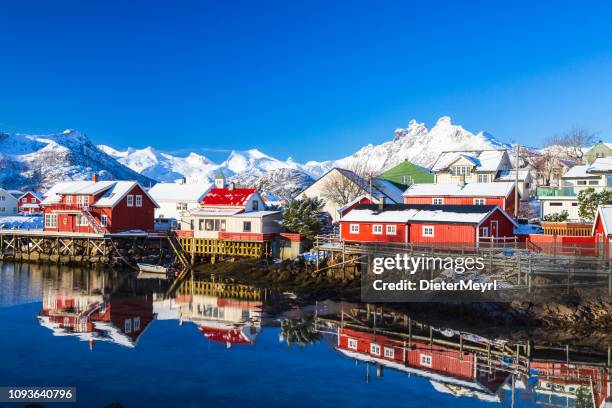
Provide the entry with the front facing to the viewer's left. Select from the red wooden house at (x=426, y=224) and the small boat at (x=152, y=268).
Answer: the small boat

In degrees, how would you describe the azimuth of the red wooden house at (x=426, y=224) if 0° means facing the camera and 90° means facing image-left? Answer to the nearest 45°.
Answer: approximately 315°

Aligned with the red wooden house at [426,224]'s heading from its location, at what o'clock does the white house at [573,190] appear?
The white house is roughly at 9 o'clock from the red wooden house.

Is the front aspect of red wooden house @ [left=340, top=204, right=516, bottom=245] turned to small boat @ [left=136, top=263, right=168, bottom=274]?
no

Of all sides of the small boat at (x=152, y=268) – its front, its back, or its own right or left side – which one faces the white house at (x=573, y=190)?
back

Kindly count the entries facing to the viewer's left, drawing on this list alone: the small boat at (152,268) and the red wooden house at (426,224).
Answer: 1

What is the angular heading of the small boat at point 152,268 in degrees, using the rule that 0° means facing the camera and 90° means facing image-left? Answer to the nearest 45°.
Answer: approximately 90°
